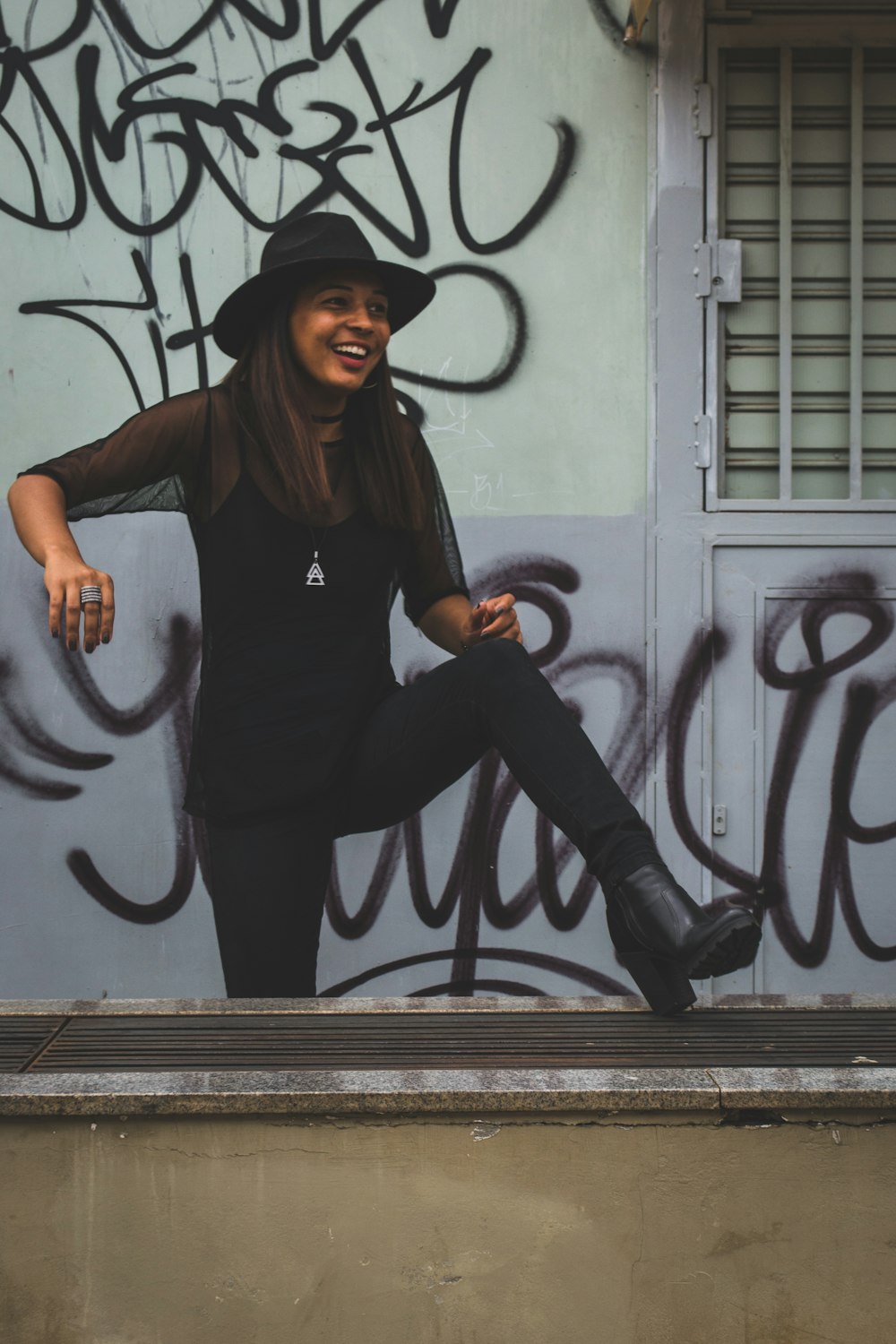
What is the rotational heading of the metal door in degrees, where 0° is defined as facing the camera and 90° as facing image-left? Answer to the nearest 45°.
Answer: approximately 0°

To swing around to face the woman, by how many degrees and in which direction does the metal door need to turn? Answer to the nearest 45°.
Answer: approximately 45° to its right
